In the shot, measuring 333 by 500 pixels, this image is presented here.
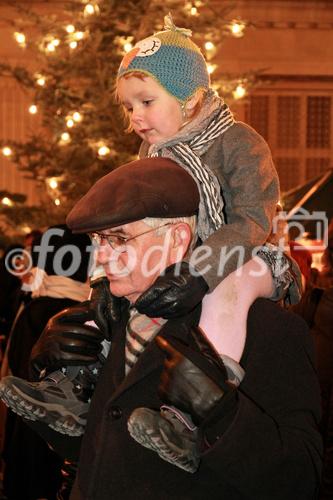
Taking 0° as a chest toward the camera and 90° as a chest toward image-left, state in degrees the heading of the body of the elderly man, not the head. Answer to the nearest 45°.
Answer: approximately 45°

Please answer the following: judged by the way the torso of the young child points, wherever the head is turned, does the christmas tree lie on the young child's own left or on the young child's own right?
on the young child's own right

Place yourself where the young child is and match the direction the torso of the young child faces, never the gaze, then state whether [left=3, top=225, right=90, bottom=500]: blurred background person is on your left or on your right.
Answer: on your right

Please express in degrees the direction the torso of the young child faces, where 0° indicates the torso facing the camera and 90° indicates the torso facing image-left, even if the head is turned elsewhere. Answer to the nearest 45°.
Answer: approximately 45°
